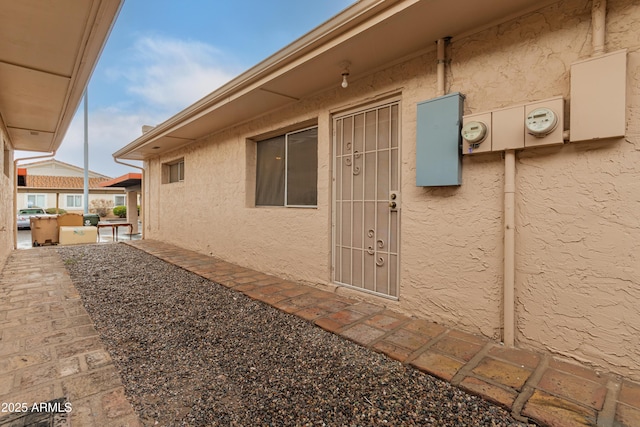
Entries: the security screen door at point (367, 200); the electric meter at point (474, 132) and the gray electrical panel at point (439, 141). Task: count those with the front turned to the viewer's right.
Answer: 0

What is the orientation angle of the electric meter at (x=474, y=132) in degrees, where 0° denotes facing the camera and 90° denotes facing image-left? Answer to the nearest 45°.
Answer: approximately 45°

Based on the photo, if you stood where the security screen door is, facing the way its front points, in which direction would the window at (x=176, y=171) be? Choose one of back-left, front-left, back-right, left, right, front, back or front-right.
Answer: right

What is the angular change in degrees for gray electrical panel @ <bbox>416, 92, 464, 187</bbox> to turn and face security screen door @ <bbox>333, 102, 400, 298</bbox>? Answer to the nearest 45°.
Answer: approximately 90° to its right

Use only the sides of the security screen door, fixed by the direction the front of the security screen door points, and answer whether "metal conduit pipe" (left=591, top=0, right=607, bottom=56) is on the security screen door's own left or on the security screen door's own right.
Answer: on the security screen door's own left

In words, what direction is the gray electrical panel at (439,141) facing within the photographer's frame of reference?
facing the viewer and to the left of the viewer

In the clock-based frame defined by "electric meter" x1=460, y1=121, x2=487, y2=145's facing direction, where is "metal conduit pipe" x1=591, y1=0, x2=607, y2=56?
The metal conduit pipe is roughly at 8 o'clock from the electric meter.

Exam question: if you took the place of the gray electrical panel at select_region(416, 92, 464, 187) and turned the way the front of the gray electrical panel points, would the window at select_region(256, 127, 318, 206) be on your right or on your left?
on your right

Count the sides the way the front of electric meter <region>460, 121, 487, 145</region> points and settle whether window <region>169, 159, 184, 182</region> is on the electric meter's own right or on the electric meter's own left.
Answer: on the electric meter's own right

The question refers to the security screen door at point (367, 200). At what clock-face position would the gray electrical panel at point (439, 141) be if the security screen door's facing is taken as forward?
The gray electrical panel is roughly at 9 o'clock from the security screen door.

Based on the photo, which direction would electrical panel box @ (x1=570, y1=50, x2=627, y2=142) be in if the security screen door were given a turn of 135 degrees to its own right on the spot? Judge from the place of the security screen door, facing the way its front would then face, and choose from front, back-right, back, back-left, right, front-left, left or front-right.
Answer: back-right

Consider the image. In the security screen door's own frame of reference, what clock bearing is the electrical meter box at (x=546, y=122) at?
The electrical meter box is roughly at 9 o'clock from the security screen door.

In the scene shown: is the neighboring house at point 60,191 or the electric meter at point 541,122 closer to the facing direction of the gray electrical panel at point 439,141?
the neighboring house

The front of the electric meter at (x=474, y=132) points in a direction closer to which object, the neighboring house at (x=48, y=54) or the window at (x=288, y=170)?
the neighboring house
